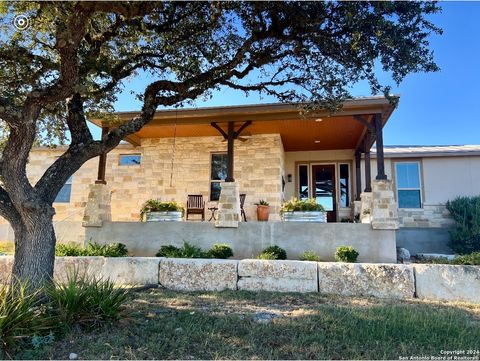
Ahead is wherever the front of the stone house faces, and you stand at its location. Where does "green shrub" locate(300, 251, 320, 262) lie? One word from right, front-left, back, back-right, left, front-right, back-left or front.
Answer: front

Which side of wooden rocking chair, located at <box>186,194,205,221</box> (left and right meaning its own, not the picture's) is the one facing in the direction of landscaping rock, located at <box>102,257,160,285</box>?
front

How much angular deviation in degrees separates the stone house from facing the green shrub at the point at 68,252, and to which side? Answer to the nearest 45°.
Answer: approximately 45° to its right

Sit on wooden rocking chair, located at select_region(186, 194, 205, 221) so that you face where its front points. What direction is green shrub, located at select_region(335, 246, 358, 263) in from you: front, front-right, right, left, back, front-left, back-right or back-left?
front-left

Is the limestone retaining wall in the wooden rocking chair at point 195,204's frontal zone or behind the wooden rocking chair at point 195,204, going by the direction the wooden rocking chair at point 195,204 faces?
frontal zone

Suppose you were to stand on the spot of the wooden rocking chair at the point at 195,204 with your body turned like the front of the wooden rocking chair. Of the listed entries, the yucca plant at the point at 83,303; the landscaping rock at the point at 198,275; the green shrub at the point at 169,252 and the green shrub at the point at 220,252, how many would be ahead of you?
4

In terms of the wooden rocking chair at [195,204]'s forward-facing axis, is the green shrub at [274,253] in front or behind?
in front

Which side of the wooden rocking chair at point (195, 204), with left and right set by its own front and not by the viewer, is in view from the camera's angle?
front

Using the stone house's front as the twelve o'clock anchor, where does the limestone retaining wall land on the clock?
The limestone retaining wall is roughly at 12 o'clock from the stone house.

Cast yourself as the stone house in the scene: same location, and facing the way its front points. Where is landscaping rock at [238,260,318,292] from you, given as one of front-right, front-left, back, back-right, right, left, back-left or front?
front

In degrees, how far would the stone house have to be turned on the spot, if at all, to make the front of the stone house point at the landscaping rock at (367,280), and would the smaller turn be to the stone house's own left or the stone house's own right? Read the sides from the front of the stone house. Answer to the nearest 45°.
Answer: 0° — it already faces it

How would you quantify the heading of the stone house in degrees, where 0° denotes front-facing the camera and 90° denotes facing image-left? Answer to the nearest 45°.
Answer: approximately 0°

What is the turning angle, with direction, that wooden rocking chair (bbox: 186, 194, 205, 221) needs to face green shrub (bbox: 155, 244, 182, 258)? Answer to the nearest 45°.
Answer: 0° — it already faces it
